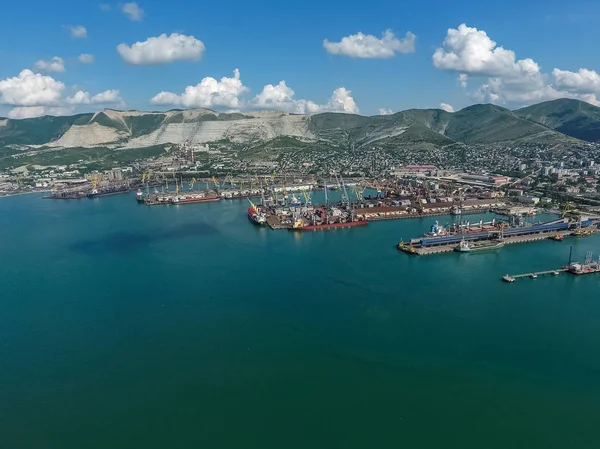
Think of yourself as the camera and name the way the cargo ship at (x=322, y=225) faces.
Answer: facing to the right of the viewer
